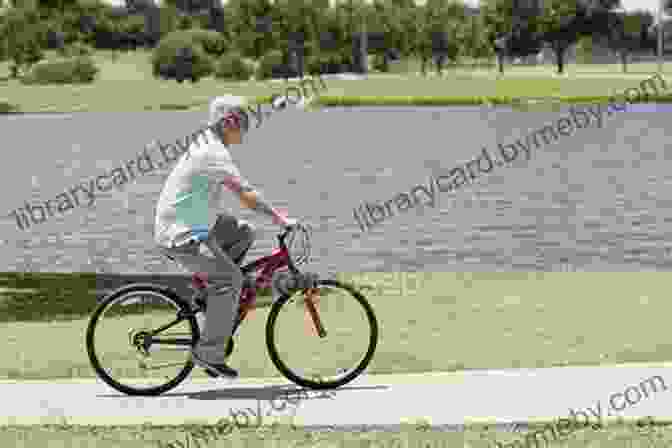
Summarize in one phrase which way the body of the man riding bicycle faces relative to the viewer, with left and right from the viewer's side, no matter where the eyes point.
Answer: facing to the right of the viewer

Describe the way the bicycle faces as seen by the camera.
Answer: facing to the right of the viewer
